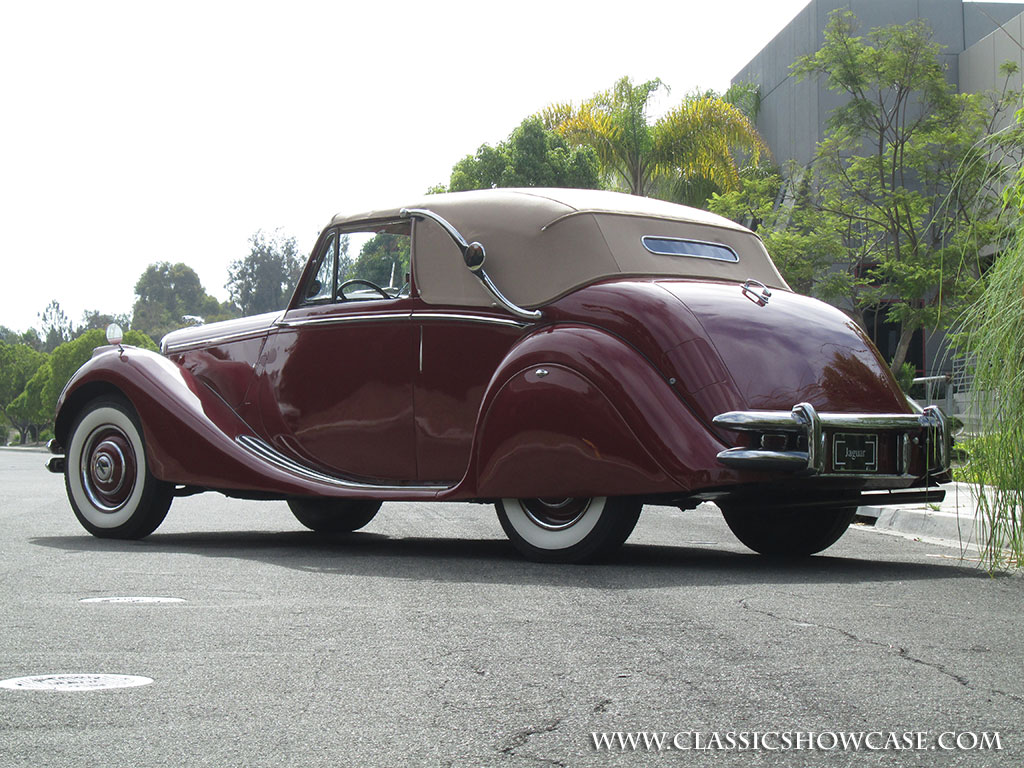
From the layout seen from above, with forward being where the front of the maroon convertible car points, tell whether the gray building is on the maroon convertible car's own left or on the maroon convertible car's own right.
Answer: on the maroon convertible car's own right

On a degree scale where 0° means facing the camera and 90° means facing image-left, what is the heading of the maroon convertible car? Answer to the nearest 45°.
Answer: approximately 135°

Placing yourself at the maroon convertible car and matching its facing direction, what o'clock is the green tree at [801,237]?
The green tree is roughly at 2 o'clock from the maroon convertible car.

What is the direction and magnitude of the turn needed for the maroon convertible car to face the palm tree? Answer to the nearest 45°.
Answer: approximately 45° to its right

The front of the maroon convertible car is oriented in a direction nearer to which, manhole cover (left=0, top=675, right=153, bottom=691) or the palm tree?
the palm tree

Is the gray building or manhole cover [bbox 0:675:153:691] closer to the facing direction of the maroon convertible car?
the gray building

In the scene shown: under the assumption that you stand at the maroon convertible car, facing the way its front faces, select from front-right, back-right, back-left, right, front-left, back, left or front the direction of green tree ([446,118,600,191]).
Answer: front-right

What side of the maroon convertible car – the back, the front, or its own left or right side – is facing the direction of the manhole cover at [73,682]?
left

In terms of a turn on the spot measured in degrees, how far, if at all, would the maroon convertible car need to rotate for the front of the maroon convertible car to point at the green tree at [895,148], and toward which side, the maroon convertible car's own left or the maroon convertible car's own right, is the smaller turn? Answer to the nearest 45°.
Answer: approximately 90° to the maroon convertible car's own right
